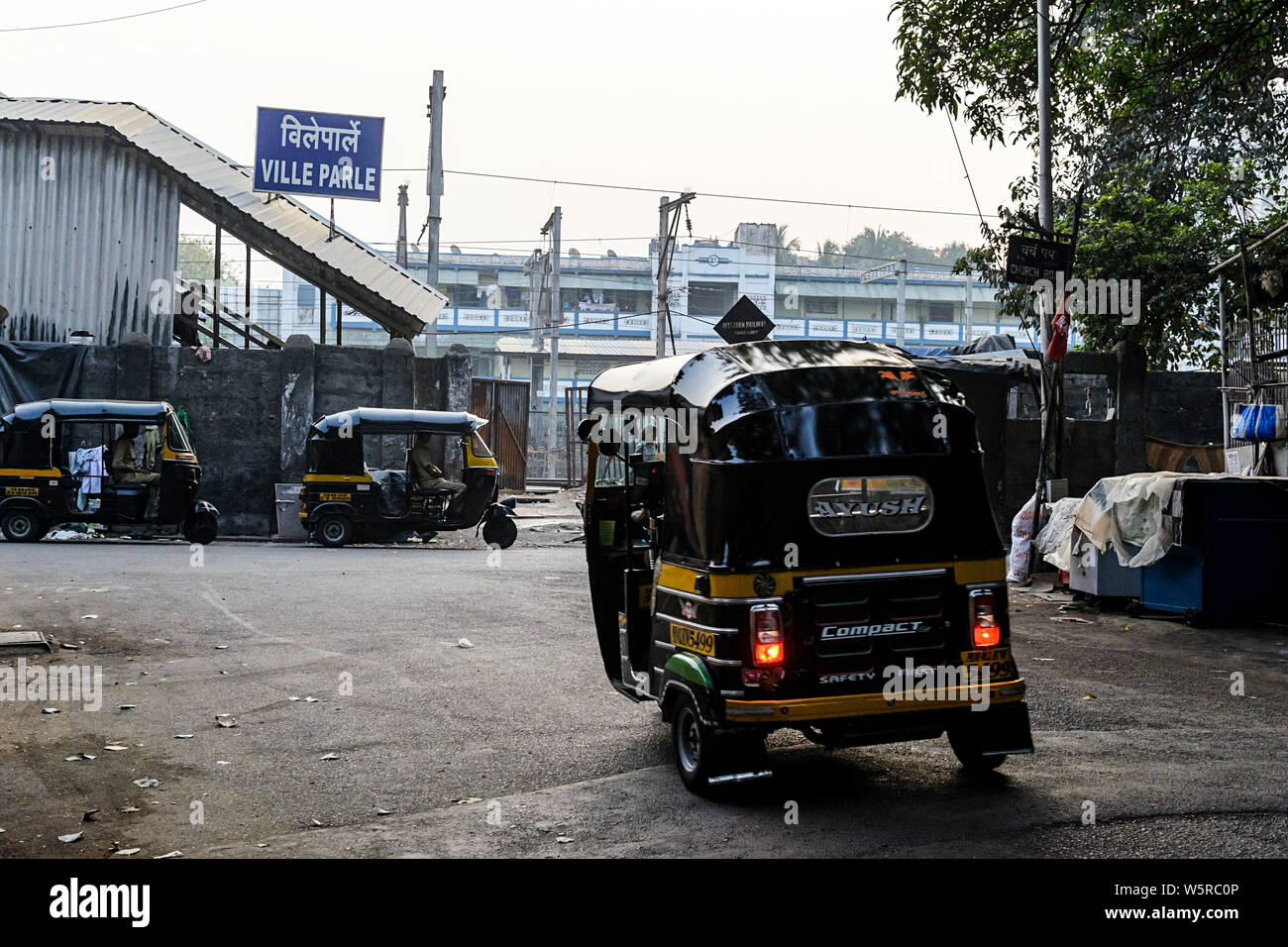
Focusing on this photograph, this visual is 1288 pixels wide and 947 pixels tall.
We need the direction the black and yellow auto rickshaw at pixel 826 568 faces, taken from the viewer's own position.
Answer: facing away from the viewer and to the left of the viewer

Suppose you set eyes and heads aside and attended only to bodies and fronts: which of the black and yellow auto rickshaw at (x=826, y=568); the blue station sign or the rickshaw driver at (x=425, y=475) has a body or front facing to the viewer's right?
the rickshaw driver

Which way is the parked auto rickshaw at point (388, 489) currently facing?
to the viewer's right

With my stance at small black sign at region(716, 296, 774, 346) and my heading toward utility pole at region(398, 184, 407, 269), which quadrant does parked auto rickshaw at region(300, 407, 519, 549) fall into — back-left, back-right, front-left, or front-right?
front-left

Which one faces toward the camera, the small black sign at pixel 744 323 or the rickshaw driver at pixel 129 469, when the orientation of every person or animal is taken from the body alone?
the small black sign

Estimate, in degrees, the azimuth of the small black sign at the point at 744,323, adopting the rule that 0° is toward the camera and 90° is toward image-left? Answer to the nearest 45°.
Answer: approximately 0°

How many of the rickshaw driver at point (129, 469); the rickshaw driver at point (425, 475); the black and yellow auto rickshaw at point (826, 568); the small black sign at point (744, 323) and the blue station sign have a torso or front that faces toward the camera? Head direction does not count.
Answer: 2

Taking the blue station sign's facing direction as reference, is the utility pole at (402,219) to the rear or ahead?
to the rear

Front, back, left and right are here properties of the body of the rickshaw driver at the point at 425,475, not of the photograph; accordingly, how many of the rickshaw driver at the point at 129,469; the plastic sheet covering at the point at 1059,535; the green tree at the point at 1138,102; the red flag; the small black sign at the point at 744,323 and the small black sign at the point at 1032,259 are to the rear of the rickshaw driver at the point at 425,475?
1

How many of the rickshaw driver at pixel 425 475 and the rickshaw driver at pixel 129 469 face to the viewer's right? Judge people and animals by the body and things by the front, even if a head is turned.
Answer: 2

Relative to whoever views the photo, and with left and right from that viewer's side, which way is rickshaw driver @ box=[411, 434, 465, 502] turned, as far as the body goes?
facing to the right of the viewer

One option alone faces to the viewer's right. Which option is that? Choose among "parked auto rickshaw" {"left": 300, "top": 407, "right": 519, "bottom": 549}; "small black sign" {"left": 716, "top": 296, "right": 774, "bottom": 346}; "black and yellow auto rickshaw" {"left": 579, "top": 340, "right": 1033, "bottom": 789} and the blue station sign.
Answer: the parked auto rickshaw

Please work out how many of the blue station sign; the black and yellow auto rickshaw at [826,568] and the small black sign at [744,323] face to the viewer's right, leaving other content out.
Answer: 0

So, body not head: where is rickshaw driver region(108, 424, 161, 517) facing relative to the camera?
to the viewer's right

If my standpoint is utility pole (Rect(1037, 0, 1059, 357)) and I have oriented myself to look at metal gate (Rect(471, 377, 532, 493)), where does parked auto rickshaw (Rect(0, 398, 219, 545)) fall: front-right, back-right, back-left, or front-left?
front-left

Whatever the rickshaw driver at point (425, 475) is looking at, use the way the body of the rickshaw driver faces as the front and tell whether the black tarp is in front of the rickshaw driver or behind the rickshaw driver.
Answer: behind

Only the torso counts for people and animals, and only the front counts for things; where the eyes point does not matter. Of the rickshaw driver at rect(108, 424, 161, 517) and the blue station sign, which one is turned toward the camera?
the blue station sign

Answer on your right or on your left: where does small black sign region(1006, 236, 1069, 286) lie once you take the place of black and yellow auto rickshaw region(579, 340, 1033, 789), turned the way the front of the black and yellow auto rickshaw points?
on your right

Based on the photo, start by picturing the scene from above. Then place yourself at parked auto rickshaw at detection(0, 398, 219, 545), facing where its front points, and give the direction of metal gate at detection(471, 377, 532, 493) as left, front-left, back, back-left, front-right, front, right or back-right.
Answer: front-left

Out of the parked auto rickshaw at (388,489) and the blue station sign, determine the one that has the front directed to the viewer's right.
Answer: the parked auto rickshaw
